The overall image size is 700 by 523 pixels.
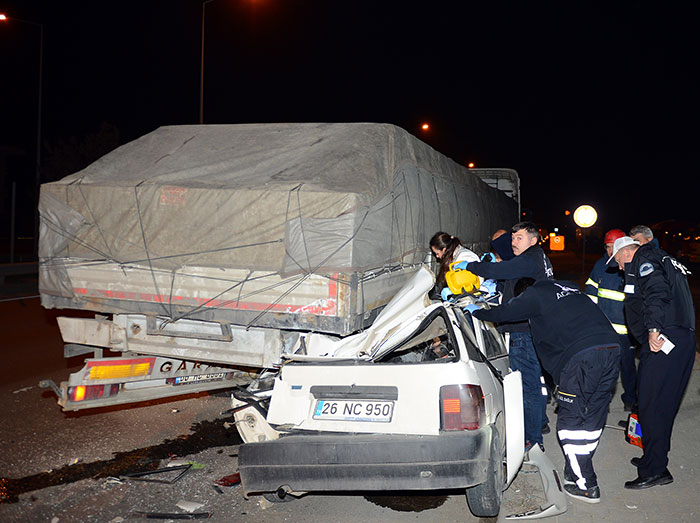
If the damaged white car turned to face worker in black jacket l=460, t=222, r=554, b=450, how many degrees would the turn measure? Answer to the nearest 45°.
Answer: approximately 45° to its right

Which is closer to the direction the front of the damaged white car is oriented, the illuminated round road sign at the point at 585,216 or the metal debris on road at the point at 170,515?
the illuminated round road sign

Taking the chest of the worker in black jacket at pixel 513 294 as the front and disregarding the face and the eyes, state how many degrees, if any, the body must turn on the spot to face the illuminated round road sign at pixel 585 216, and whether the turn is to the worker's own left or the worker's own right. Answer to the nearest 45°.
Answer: approximately 90° to the worker's own right

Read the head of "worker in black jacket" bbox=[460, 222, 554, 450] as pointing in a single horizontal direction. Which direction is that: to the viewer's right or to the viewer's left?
to the viewer's left

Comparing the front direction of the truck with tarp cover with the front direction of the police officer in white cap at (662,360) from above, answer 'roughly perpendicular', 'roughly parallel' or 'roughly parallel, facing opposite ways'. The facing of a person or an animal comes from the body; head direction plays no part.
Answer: roughly perpendicular

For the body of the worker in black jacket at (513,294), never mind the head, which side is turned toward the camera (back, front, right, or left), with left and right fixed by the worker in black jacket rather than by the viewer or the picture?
left

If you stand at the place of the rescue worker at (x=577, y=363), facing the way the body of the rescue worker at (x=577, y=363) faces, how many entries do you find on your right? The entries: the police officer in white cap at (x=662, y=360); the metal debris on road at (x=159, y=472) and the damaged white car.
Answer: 1

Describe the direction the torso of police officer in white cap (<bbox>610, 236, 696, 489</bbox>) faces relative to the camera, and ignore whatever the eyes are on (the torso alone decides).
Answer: to the viewer's left

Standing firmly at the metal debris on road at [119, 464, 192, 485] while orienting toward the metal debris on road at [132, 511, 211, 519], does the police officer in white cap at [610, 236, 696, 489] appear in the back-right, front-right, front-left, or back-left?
front-left

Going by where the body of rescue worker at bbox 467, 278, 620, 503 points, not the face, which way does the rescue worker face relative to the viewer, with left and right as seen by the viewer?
facing away from the viewer and to the left of the viewer

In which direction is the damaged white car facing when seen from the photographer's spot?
facing away from the viewer

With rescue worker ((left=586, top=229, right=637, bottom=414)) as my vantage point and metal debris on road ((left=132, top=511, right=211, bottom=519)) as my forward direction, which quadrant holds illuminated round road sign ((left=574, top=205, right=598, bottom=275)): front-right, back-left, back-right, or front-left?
back-right

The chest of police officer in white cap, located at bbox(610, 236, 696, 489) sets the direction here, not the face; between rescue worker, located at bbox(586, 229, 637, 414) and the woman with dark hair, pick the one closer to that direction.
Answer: the woman with dark hair

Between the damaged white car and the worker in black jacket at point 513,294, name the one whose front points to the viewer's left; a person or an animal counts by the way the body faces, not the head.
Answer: the worker in black jacket

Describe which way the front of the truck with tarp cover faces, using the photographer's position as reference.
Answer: facing away from the viewer and to the right of the viewer

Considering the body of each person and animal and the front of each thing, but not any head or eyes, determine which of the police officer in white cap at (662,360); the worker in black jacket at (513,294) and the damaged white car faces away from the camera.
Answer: the damaged white car

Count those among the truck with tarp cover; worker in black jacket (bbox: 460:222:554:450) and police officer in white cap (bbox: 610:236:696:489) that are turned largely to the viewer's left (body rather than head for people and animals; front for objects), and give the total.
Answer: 2

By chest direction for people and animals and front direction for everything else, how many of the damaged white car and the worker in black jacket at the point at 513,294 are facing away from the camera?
1
